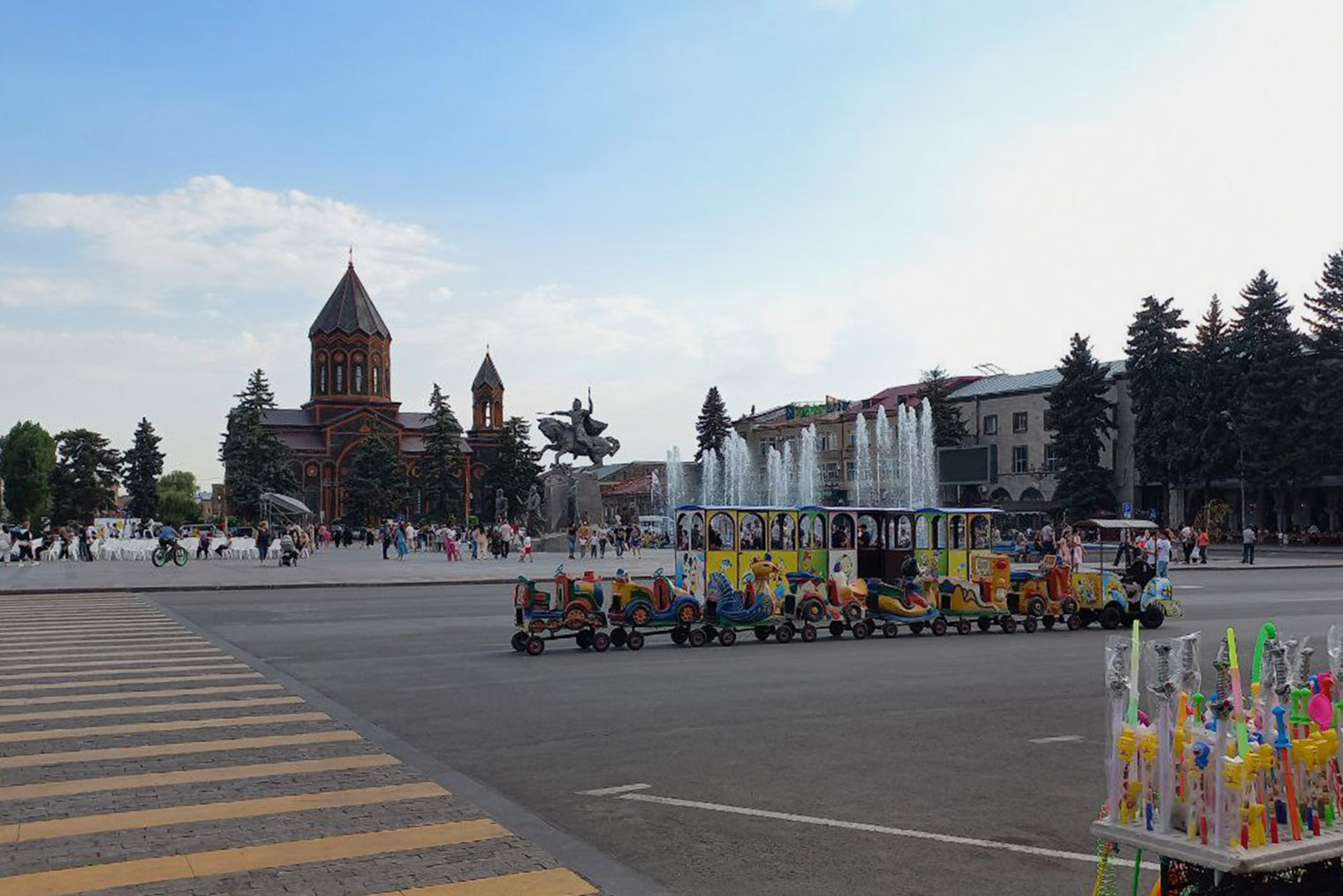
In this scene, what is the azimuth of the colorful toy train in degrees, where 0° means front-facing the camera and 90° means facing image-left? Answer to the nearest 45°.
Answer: approximately 270°

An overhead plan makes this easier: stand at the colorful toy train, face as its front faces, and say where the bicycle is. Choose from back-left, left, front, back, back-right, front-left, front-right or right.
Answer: back-left
